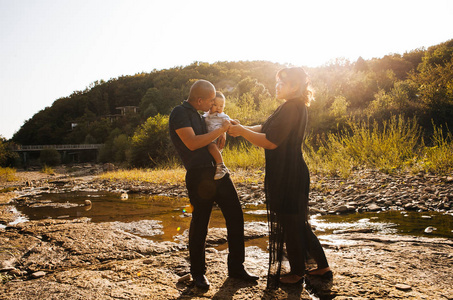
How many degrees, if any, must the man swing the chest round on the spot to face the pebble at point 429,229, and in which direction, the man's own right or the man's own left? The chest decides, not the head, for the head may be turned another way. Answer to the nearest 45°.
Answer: approximately 45° to the man's own left

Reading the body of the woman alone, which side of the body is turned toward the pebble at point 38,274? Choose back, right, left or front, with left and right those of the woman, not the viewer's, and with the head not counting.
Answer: front

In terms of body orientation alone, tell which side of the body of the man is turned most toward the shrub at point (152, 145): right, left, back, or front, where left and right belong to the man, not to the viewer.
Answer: left

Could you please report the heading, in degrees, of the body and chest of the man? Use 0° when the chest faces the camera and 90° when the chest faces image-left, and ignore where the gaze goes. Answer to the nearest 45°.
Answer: approximately 270°

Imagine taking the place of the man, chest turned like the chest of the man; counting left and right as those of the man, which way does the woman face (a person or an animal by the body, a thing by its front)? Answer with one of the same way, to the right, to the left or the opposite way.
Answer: the opposite way

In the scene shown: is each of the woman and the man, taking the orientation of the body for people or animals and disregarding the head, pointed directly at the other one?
yes

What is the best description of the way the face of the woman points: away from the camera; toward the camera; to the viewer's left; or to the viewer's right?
to the viewer's left

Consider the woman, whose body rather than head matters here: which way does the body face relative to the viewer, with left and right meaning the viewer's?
facing to the left of the viewer

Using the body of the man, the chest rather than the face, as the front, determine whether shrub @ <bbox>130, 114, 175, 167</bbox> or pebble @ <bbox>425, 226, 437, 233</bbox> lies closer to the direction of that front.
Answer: the pebble
